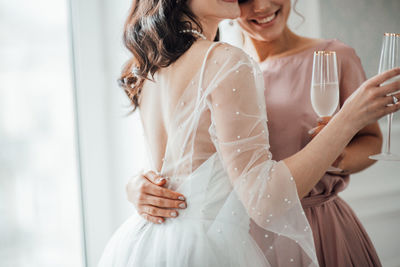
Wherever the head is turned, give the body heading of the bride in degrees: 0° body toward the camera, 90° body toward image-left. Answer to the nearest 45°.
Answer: approximately 225°
